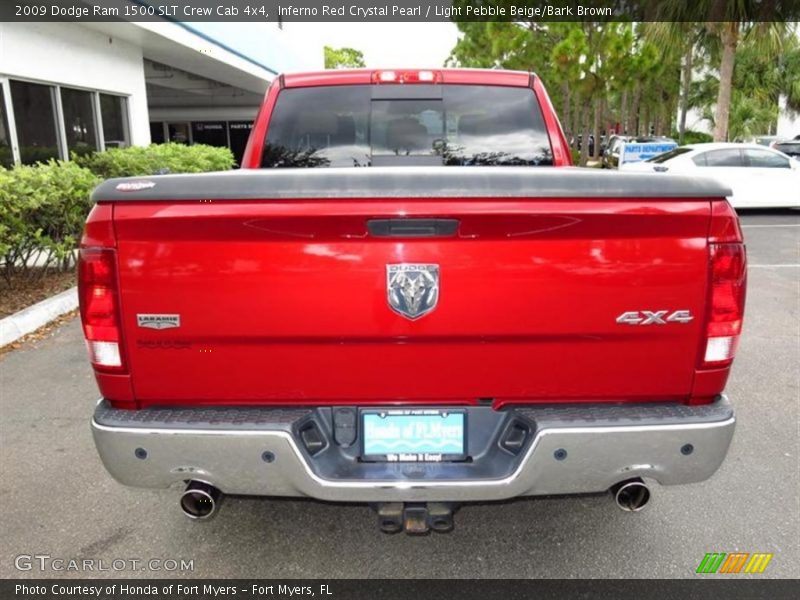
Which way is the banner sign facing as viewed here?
toward the camera

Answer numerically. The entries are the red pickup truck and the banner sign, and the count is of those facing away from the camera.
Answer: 1

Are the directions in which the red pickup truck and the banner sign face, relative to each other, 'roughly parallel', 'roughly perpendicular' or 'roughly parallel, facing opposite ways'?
roughly parallel, facing opposite ways

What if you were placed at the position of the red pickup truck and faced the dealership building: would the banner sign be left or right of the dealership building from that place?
right

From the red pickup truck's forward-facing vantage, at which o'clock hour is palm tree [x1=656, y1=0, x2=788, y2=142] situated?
The palm tree is roughly at 1 o'clock from the red pickup truck.

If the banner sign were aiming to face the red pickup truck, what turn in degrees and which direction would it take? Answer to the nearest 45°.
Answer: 0° — it already faces it

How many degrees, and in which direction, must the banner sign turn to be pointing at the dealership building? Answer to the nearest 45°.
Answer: approximately 45° to its right

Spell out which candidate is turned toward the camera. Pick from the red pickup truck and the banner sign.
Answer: the banner sign

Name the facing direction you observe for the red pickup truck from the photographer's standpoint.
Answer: facing away from the viewer

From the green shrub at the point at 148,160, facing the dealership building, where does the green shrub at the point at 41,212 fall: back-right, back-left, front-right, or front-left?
back-left

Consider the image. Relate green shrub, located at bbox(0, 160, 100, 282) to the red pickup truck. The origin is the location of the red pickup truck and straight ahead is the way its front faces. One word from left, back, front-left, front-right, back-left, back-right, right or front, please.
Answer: front-left

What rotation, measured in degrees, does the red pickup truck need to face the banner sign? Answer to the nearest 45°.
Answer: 0° — it already faces it
